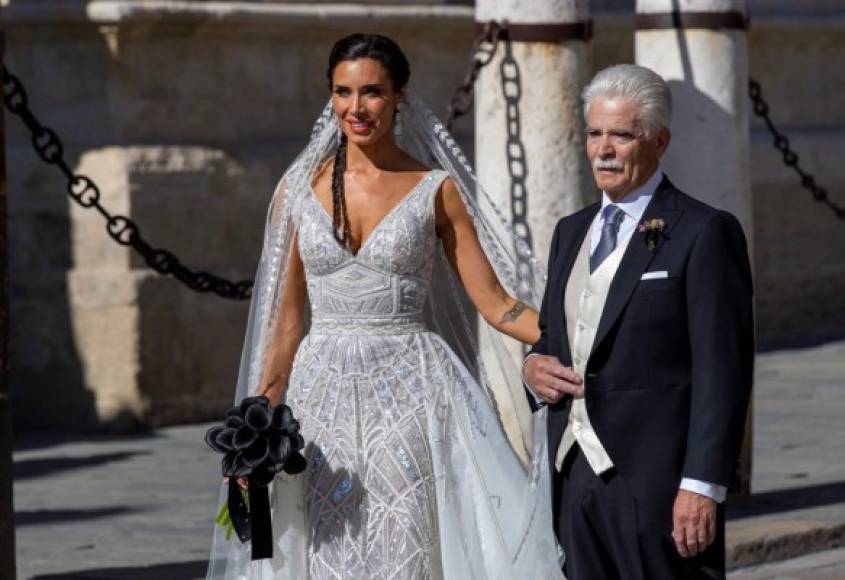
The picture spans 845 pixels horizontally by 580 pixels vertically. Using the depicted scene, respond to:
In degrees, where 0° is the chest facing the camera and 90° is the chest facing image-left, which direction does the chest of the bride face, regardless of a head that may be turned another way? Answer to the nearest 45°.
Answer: approximately 0°

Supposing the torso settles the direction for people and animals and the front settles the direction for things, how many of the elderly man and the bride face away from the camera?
0

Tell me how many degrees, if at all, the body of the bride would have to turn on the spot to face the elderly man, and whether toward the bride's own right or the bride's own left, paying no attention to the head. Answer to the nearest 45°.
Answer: approximately 45° to the bride's own left

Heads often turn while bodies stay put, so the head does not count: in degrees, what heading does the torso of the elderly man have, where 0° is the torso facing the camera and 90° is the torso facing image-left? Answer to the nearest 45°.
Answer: approximately 45°

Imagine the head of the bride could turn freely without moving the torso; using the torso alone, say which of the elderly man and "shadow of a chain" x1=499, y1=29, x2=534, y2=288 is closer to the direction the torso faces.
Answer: the elderly man

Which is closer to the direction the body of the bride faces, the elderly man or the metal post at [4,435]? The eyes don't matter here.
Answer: the metal post
